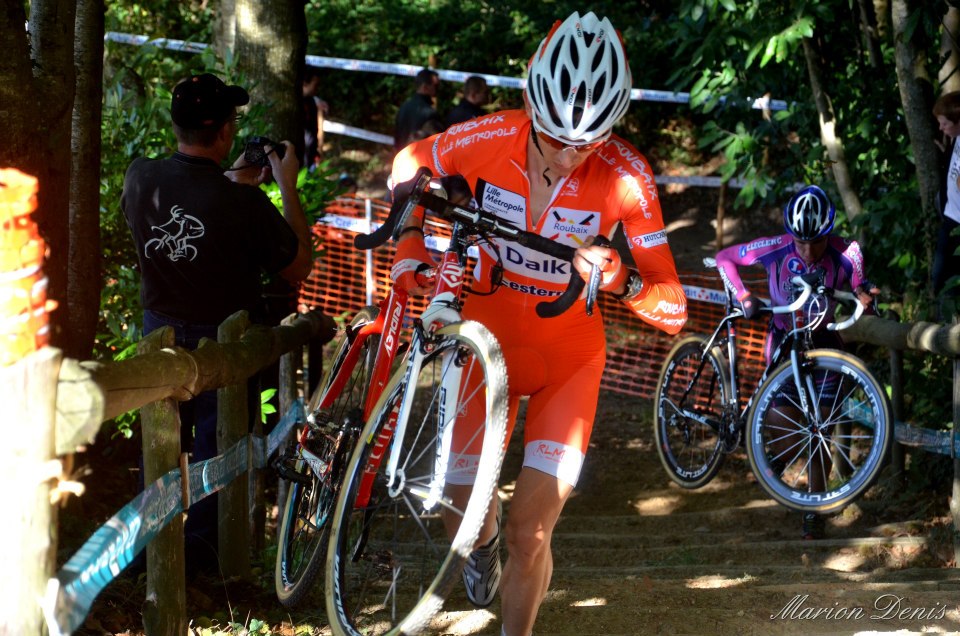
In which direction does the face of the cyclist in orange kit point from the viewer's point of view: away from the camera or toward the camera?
toward the camera

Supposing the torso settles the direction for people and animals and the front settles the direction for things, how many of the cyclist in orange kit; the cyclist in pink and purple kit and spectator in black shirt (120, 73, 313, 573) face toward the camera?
2

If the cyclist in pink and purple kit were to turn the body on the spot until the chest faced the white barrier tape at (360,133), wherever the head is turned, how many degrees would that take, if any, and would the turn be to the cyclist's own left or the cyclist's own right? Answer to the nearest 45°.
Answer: approximately 135° to the cyclist's own right

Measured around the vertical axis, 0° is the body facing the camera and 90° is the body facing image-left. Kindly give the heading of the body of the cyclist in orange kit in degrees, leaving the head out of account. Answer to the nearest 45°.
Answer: approximately 0°

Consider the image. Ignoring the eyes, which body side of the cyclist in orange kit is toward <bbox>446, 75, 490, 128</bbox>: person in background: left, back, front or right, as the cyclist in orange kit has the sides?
back

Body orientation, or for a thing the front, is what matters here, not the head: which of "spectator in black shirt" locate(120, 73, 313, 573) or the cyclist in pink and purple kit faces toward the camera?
the cyclist in pink and purple kit

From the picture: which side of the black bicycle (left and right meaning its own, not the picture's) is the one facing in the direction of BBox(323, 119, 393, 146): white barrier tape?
back

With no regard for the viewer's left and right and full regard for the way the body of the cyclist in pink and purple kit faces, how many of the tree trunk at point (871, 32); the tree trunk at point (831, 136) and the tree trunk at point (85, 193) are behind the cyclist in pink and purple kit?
2

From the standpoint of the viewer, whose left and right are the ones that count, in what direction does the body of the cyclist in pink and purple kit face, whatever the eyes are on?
facing the viewer

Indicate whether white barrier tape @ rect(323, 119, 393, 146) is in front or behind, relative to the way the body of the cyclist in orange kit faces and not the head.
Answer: behind

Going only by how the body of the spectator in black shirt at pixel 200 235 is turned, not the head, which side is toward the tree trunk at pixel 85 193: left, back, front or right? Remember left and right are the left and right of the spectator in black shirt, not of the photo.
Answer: left

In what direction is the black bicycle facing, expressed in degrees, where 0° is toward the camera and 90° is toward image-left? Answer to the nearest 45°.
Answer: approximately 315°

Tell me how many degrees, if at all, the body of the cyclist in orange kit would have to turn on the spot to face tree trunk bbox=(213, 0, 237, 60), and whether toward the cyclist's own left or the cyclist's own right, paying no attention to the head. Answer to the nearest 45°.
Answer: approximately 135° to the cyclist's own right

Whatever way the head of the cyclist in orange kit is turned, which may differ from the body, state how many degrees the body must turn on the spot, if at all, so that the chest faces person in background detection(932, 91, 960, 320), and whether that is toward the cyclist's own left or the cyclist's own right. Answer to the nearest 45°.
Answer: approximately 135° to the cyclist's own left
